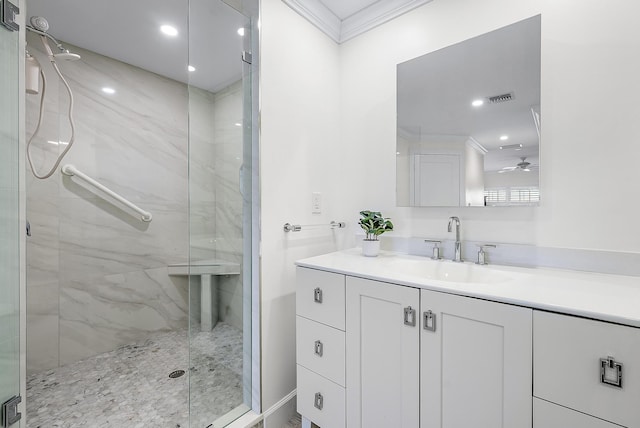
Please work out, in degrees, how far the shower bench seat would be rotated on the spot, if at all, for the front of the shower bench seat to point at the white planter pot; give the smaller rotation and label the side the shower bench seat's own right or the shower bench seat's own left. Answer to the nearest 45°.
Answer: approximately 90° to the shower bench seat's own left

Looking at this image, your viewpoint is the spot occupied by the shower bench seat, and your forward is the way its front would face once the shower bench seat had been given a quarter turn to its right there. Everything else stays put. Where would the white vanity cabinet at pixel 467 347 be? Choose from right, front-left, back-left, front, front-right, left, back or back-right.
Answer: back-left

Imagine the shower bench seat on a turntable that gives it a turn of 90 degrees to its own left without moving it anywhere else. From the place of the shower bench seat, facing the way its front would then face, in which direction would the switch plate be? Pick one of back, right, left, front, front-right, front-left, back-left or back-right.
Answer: front

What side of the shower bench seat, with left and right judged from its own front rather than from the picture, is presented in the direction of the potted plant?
left

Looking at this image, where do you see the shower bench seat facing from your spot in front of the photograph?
facing the viewer

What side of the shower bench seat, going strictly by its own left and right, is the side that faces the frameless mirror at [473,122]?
left
